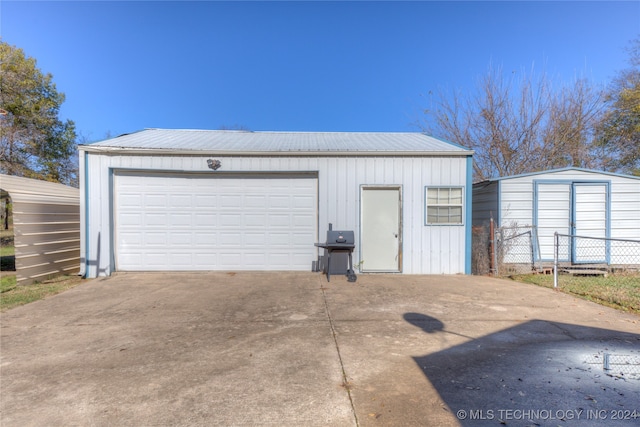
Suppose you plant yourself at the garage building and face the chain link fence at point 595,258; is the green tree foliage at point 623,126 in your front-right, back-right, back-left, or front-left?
front-left

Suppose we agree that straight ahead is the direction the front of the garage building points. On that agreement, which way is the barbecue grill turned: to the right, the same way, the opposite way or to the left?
the same way

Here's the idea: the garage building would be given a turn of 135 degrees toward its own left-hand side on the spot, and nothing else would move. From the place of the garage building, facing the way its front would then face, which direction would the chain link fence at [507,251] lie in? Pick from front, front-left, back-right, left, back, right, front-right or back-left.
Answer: front-right

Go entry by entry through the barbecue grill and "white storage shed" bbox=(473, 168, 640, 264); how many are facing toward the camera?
2

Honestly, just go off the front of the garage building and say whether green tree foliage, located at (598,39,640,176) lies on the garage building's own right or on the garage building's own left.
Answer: on the garage building's own left

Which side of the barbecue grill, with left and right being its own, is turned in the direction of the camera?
front

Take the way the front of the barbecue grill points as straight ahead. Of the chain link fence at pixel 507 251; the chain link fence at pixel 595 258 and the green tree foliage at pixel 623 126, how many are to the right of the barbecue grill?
0

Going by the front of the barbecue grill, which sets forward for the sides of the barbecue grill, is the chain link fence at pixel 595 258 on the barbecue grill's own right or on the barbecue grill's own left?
on the barbecue grill's own left

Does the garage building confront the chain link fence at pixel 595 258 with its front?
no

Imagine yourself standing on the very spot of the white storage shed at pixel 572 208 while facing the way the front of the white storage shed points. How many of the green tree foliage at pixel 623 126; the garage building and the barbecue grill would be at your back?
1

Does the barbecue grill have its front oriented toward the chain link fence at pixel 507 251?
no

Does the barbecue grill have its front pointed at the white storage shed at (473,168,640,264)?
no

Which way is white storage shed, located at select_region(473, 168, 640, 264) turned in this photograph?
toward the camera

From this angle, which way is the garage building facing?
toward the camera

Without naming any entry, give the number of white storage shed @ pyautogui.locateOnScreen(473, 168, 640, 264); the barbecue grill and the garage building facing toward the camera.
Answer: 3
